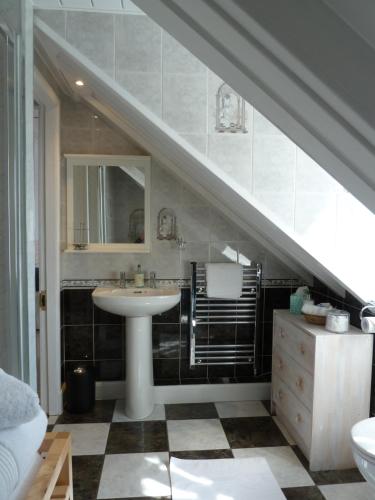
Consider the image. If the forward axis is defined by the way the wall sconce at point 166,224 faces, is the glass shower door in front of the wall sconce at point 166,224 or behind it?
in front

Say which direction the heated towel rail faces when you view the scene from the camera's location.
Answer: facing the viewer

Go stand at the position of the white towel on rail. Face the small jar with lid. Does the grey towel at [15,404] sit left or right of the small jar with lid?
right

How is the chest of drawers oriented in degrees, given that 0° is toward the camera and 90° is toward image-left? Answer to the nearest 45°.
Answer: approximately 90°

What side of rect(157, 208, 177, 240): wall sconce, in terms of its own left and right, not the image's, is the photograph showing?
front

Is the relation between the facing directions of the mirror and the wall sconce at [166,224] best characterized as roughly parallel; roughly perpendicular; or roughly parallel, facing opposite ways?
roughly parallel

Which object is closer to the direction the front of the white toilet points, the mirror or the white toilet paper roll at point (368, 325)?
the mirror

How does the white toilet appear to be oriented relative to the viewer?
to the viewer's left

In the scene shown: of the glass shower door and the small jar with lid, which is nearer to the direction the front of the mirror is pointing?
the glass shower door

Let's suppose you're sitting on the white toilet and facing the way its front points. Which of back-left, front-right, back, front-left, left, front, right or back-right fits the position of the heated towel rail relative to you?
front-right

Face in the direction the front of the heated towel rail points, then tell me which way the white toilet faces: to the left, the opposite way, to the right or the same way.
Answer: to the right

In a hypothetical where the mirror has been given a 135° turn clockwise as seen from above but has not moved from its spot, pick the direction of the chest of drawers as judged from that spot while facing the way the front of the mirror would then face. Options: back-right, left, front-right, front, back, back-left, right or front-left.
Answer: back

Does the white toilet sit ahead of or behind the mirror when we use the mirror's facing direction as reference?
ahead
